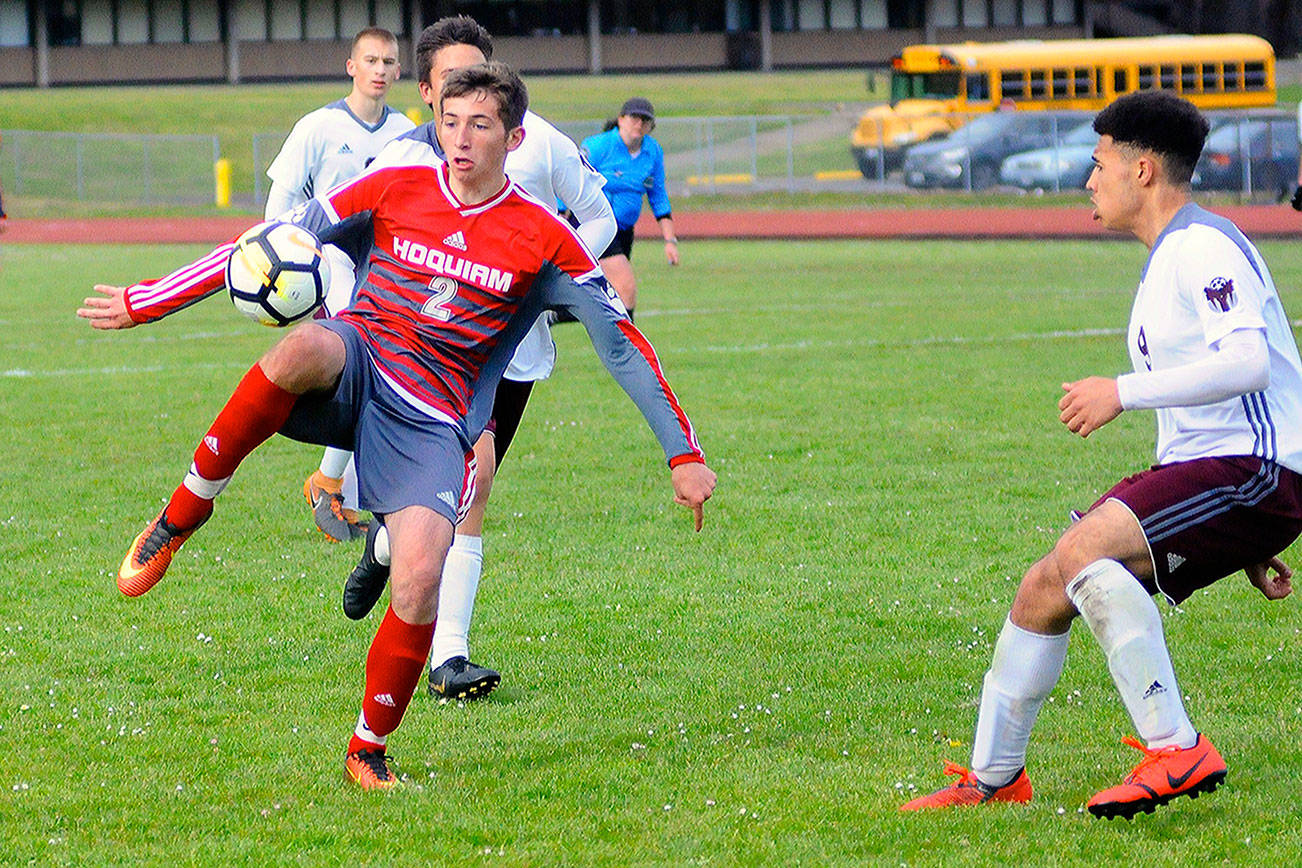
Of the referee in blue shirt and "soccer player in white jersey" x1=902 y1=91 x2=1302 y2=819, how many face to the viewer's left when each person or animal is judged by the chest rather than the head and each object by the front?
1

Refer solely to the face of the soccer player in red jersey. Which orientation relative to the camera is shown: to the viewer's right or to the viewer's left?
to the viewer's left

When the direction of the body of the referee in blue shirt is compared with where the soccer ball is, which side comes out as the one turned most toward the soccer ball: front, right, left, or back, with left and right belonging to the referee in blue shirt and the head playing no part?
front

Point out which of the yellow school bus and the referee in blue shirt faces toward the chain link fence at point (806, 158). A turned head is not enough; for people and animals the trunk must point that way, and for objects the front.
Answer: the yellow school bus

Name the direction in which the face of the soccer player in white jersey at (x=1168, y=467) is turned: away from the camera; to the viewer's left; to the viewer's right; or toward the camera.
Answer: to the viewer's left

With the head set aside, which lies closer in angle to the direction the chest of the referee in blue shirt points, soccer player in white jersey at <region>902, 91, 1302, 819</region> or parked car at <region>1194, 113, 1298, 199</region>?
the soccer player in white jersey

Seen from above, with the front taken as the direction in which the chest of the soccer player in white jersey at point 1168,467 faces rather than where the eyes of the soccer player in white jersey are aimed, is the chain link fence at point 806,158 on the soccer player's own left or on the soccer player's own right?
on the soccer player's own right

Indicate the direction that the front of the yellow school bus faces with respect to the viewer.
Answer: facing the viewer and to the left of the viewer

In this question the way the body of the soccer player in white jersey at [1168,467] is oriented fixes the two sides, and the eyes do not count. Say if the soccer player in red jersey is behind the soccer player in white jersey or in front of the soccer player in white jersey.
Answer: in front

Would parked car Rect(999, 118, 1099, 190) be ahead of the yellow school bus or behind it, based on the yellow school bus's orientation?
ahead

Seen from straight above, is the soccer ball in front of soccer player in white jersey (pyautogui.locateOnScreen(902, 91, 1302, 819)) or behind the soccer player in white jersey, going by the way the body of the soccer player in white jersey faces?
in front

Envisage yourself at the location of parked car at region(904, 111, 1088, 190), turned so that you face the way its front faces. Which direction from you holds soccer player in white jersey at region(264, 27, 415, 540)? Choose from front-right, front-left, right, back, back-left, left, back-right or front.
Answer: front-left

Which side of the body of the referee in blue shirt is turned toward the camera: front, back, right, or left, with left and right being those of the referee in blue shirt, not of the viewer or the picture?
front

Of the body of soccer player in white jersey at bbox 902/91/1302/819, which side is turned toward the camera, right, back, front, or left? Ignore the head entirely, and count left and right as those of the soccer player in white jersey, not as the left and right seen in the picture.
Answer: left

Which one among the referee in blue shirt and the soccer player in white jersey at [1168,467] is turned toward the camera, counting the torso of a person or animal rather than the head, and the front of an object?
the referee in blue shirt
